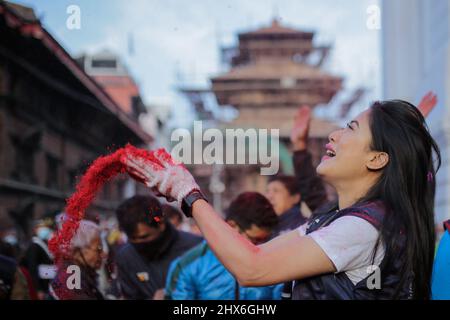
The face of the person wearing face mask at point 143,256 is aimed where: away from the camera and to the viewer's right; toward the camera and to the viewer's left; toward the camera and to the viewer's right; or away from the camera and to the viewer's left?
toward the camera and to the viewer's left

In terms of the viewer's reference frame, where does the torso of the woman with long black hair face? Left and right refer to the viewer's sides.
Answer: facing to the left of the viewer

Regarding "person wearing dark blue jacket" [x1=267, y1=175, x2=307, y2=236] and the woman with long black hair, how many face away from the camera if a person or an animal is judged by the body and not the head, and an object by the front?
0

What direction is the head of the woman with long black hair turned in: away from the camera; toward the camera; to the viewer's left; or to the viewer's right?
to the viewer's left

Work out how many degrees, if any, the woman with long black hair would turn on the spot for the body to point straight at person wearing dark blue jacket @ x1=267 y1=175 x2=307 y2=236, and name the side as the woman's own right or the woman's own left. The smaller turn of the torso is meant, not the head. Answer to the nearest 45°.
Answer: approximately 90° to the woman's own right

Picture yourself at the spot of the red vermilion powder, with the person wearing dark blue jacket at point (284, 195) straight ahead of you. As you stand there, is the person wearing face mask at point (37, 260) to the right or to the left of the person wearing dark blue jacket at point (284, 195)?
left

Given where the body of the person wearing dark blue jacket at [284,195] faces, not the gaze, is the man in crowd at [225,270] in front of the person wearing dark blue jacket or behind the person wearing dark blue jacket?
in front
